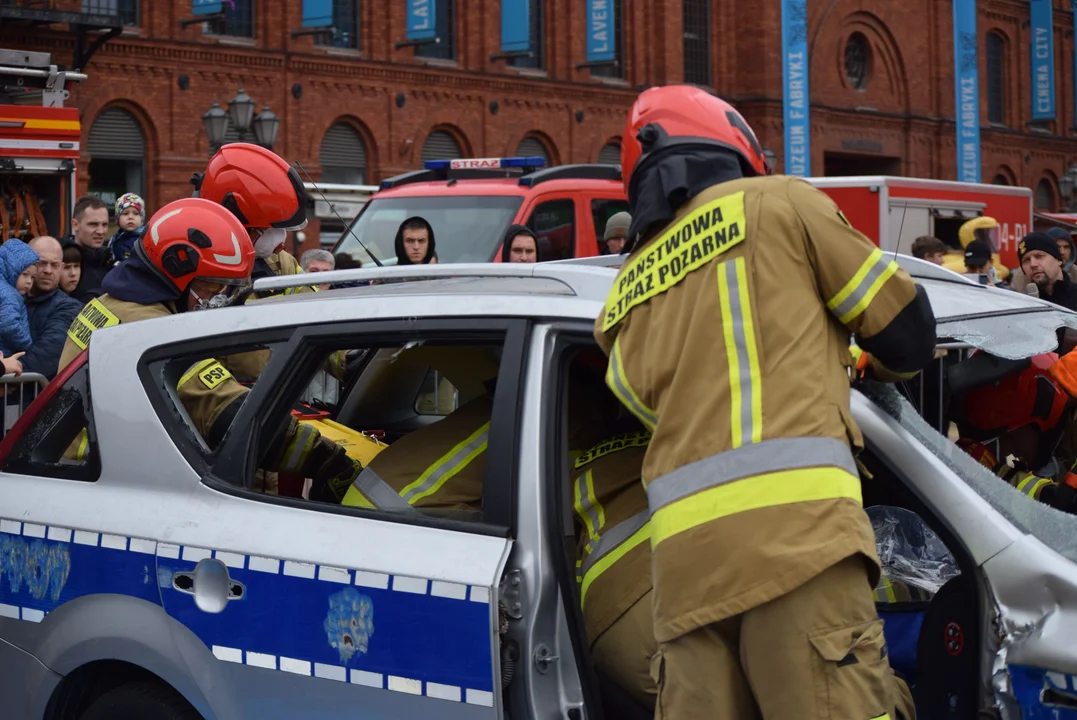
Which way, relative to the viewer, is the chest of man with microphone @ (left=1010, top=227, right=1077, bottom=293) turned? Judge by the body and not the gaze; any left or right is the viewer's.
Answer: facing the viewer and to the left of the viewer

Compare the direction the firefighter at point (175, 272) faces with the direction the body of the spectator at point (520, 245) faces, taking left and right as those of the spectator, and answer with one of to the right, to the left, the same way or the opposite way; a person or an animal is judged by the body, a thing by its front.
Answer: to the left

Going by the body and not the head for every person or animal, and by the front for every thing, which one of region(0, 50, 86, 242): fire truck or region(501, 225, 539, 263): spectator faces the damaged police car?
the spectator

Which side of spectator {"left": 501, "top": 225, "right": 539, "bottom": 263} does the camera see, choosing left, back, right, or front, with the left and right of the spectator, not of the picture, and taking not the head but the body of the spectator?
front

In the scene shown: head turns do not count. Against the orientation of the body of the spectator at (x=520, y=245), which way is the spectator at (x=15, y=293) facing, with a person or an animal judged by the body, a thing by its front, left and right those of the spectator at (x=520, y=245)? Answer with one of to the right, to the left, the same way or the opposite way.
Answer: to the left

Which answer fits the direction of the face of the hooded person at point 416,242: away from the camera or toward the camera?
toward the camera

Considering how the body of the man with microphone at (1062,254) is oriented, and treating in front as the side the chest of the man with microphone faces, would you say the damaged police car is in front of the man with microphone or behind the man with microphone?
in front

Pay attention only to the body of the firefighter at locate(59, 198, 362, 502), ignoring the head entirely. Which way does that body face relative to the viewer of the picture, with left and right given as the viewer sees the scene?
facing to the right of the viewer
